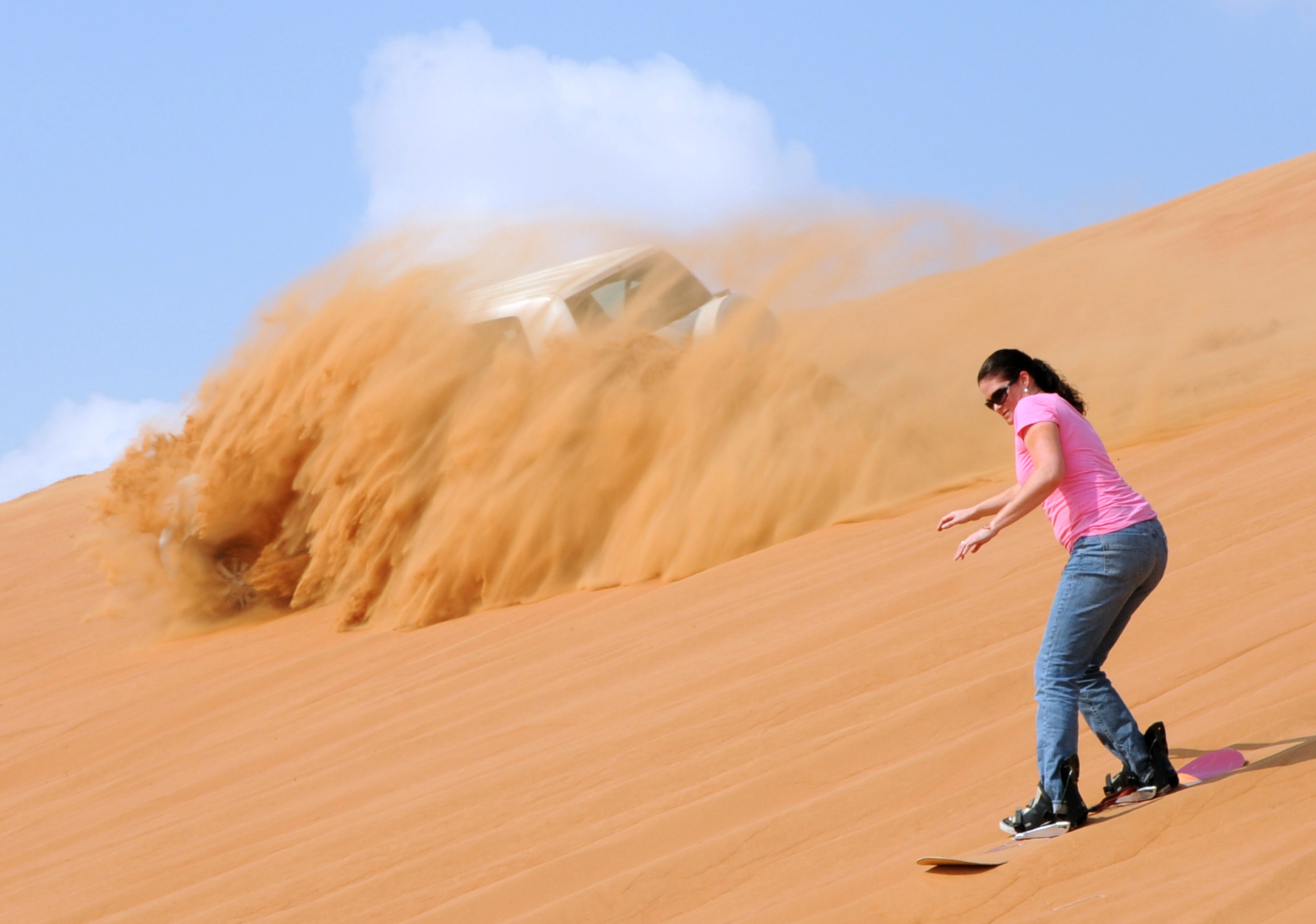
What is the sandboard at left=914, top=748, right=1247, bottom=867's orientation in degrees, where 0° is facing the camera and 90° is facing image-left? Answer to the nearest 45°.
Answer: approximately 90°

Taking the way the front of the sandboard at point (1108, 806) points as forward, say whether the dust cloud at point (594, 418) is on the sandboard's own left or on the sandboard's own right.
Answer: on the sandboard's own right

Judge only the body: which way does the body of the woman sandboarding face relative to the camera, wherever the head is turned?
to the viewer's left

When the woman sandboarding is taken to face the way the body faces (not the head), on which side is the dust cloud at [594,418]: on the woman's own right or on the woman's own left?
on the woman's own right
